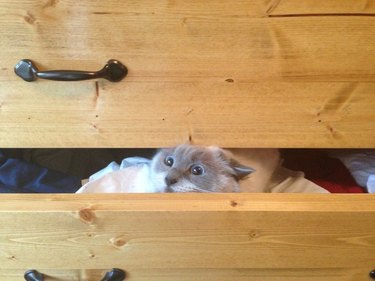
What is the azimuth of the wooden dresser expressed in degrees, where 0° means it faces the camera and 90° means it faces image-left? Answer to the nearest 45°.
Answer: approximately 0°
